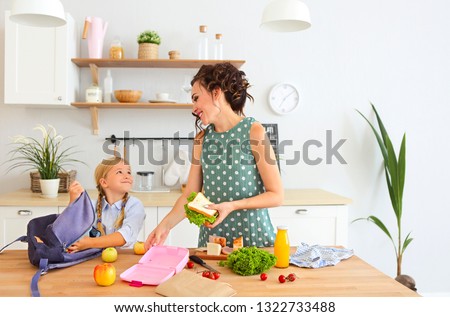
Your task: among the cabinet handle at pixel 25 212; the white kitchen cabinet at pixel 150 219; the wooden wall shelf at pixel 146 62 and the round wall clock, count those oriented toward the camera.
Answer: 4

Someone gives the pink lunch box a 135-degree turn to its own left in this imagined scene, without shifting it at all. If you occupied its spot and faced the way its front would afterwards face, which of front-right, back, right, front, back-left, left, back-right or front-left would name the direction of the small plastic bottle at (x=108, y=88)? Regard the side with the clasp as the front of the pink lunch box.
left

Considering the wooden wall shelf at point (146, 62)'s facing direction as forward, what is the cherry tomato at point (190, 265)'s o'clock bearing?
The cherry tomato is roughly at 12 o'clock from the wooden wall shelf.

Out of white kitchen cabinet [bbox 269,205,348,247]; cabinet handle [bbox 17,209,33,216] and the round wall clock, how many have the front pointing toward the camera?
3

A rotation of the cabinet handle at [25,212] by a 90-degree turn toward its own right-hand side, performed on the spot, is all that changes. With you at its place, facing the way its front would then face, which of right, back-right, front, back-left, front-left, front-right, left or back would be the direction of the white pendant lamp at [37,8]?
left

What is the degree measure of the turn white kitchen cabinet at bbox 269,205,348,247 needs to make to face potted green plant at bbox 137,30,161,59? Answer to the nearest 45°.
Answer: approximately 90° to its right

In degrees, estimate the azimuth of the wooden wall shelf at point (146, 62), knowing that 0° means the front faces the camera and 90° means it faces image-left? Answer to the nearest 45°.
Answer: approximately 0°

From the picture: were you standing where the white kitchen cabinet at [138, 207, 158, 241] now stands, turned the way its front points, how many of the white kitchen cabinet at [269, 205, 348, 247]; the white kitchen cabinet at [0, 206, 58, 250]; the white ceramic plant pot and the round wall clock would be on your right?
2

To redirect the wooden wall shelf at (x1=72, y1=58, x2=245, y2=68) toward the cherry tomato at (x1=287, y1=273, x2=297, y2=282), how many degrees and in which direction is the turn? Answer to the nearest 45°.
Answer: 0° — it already faces it

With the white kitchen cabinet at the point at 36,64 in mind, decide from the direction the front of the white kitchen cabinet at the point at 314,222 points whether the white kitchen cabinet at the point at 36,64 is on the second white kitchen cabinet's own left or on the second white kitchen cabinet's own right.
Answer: on the second white kitchen cabinet's own right

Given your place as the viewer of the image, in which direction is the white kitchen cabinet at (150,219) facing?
facing the viewer

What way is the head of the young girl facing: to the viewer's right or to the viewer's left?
to the viewer's right

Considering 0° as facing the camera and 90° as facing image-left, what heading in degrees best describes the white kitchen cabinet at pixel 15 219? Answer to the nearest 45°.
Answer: approximately 0°

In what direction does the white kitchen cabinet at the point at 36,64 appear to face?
toward the camera

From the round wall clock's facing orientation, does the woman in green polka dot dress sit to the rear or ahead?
ahead

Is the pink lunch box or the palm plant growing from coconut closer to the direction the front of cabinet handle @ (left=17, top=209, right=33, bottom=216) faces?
the pink lunch box
